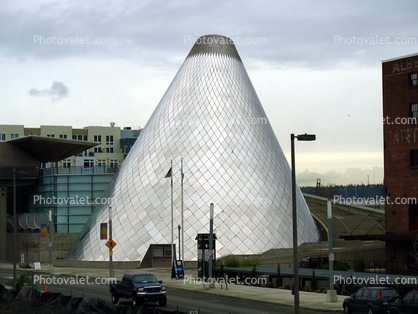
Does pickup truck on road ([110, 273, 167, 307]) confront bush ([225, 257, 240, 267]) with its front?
no

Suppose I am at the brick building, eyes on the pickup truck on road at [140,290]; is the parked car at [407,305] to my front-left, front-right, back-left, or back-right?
front-left

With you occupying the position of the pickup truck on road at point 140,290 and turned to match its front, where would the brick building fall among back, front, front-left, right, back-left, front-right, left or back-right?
left

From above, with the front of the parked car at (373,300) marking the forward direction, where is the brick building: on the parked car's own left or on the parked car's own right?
on the parked car's own right

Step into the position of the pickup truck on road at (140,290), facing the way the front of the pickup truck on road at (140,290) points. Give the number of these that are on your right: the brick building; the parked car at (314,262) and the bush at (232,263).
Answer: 0

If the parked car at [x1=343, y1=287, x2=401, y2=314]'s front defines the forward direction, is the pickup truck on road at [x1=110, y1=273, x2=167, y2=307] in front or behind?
in front

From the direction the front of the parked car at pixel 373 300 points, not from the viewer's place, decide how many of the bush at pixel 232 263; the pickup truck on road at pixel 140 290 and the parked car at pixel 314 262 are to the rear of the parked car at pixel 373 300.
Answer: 0
